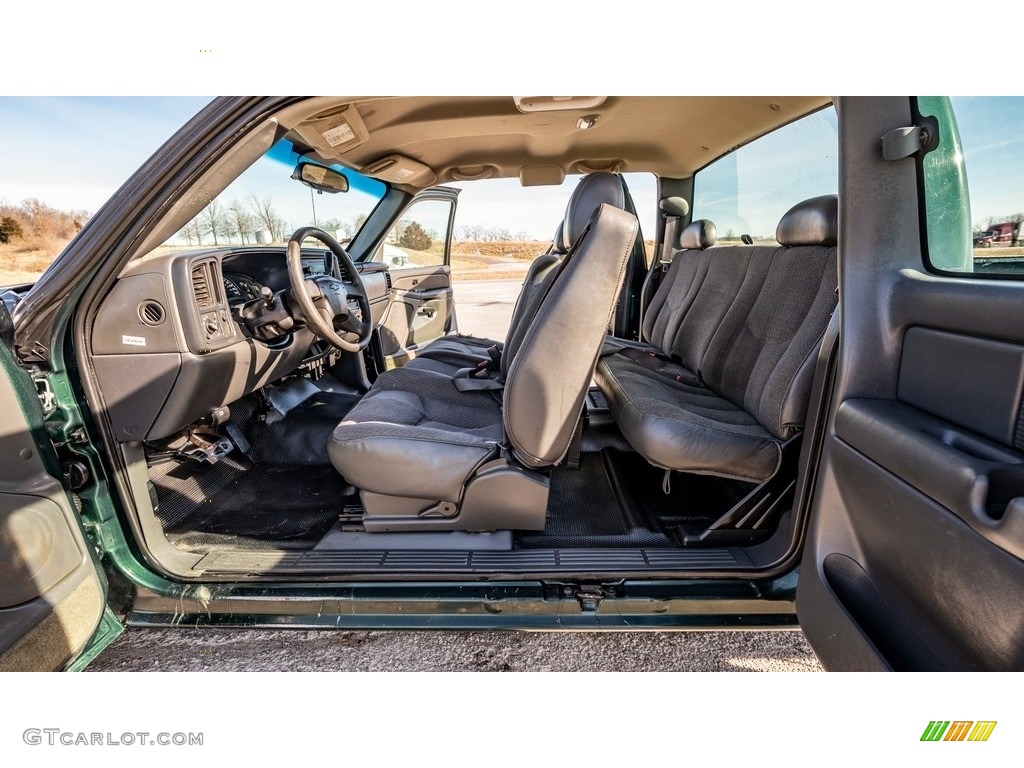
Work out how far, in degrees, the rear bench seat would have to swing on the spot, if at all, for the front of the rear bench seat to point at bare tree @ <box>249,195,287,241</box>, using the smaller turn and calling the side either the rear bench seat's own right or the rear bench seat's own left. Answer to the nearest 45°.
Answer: approximately 45° to the rear bench seat's own right

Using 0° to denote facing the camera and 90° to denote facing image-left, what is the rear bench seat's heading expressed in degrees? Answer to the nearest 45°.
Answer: approximately 45°

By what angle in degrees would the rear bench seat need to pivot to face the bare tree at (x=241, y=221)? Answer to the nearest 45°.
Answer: approximately 45° to its right

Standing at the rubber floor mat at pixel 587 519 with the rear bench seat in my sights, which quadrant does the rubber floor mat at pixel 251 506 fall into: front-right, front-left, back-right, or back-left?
back-left
